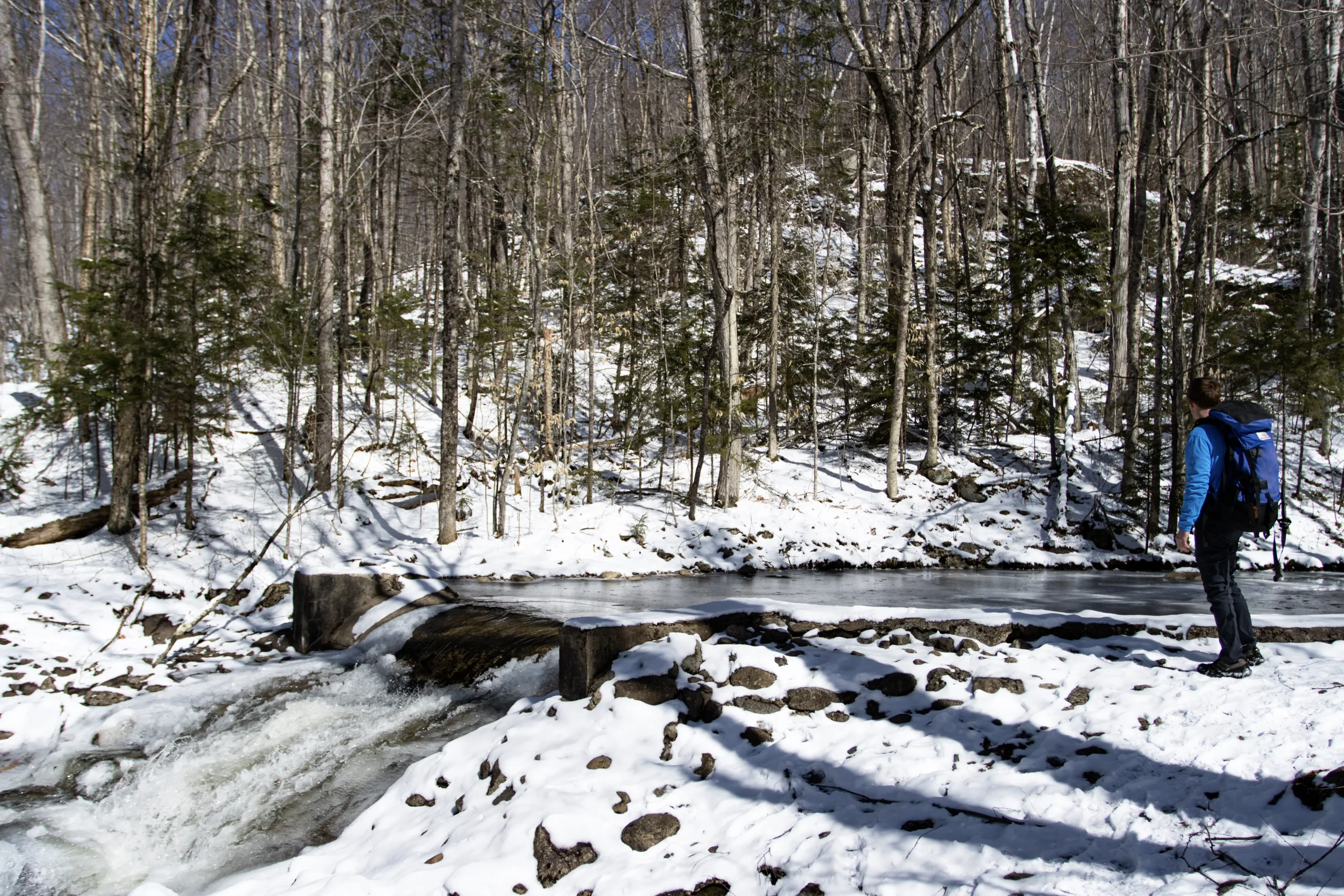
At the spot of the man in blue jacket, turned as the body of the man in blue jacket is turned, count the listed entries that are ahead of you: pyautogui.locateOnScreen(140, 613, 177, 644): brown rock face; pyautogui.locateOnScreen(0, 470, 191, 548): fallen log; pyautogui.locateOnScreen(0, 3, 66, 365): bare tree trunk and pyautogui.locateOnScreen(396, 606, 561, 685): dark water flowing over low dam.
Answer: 4

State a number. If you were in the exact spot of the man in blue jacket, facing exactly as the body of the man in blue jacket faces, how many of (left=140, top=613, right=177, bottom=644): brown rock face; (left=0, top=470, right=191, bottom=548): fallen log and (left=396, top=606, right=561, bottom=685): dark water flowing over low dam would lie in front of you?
3

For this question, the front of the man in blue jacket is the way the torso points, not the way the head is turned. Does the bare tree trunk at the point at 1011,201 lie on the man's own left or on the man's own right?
on the man's own right

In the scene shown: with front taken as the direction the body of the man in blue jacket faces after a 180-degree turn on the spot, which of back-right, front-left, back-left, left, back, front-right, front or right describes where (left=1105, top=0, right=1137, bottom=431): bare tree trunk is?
left

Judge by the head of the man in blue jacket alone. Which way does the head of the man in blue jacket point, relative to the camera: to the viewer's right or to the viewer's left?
to the viewer's left

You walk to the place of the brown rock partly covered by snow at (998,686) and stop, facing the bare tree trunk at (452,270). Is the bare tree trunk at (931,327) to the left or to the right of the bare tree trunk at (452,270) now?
right

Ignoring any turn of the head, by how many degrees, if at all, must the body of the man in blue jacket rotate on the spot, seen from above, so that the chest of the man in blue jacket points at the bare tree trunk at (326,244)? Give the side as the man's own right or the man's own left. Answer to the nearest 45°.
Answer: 0° — they already face it

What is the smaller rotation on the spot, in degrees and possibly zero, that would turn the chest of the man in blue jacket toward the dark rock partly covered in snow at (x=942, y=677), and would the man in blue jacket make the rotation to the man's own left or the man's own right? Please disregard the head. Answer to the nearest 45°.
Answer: approximately 45° to the man's own left

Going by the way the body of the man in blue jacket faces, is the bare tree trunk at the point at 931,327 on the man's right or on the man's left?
on the man's right

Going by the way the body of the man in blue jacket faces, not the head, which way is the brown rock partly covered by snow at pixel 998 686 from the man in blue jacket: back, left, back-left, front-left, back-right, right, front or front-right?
front-left

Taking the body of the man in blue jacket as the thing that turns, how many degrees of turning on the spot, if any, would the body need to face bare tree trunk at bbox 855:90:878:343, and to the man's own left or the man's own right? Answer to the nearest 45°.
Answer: approximately 45° to the man's own right

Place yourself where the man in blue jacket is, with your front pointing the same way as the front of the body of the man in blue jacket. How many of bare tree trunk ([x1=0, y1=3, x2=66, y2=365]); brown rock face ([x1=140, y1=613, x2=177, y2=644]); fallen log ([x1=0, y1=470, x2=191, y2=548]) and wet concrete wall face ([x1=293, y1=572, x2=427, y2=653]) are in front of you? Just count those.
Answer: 4

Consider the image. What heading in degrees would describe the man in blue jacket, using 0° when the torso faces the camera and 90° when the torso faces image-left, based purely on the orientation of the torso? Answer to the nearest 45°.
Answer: approximately 90°
